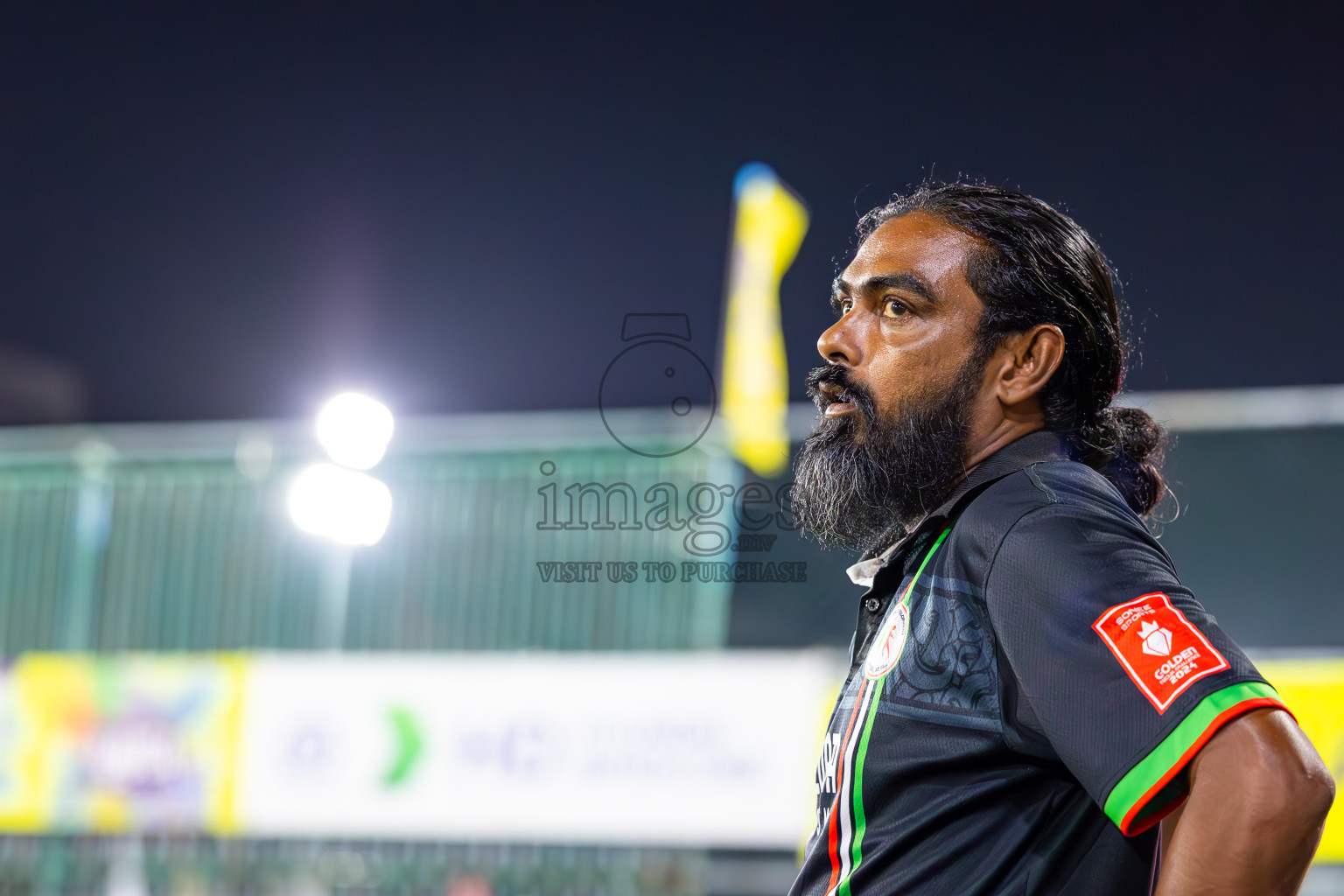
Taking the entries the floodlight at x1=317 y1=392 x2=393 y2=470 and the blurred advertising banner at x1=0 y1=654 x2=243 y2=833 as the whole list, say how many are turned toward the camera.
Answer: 2

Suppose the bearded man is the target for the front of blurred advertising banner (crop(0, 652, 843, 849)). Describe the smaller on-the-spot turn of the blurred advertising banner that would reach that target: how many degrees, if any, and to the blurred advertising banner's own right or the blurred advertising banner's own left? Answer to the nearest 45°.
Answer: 0° — it already faces them

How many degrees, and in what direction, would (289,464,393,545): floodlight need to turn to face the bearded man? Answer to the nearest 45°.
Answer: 0° — it already faces them

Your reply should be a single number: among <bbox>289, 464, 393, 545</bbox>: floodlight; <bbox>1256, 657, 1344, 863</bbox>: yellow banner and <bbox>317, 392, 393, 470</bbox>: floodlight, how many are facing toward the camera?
3

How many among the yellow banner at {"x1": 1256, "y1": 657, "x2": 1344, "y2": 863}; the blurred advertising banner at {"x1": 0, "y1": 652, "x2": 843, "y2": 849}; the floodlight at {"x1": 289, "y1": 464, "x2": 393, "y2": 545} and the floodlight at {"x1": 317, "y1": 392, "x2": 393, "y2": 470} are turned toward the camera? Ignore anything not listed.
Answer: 4

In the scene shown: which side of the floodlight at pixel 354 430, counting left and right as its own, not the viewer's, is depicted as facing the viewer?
front

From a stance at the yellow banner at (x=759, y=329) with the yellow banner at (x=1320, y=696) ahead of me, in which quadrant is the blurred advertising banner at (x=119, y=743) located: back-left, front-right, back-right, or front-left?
back-right

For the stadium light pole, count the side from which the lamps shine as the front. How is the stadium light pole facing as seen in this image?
toward the camera

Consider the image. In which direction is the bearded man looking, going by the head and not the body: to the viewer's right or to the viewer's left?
to the viewer's left

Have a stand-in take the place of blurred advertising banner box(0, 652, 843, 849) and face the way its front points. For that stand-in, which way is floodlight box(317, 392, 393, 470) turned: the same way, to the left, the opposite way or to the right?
the same way

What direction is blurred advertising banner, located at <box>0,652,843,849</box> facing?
toward the camera

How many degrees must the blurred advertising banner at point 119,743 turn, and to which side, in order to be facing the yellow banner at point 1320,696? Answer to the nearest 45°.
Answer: approximately 45° to its left

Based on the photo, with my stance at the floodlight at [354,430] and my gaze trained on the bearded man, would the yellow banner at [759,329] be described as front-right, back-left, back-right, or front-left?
front-left

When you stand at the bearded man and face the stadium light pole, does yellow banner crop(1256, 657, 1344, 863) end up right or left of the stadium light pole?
right

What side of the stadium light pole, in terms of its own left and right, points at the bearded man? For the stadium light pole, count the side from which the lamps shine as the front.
front
